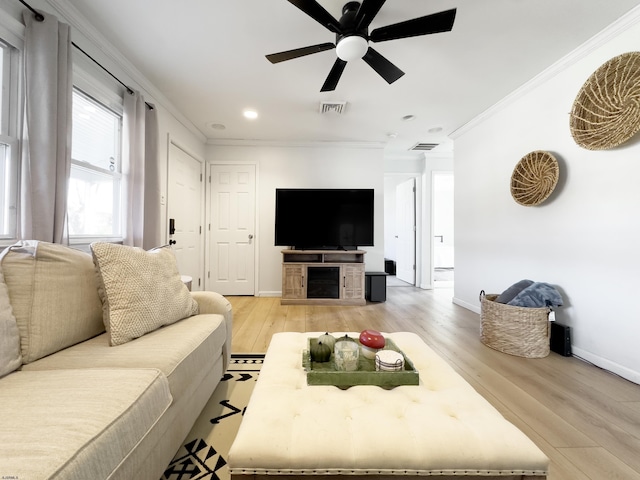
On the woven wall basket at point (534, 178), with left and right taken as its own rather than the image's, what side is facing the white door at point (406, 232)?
right

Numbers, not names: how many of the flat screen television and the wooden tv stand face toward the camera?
2

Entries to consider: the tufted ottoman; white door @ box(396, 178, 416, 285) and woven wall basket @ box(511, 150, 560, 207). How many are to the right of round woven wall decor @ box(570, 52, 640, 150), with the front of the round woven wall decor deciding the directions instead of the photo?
2

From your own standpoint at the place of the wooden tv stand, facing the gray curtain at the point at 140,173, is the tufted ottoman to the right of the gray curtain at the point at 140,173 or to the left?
left

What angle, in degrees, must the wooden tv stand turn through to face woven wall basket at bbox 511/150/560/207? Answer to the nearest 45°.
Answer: approximately 45° to its left

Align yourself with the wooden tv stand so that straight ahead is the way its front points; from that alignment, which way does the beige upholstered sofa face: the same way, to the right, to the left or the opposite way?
to the left

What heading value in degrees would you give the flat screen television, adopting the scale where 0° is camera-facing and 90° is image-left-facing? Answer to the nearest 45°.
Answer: approximately 0°

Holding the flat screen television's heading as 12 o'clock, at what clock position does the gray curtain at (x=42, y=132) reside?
The gray curtain is roughly at 1 o'clock from the flat screen television.
